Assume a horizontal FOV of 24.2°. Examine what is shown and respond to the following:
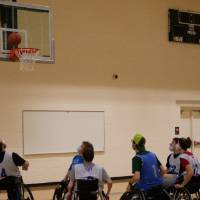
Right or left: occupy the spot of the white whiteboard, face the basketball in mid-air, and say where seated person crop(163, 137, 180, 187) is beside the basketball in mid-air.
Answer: left

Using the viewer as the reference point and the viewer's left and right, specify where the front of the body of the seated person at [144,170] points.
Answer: facing away from the viewer and to the left of the viewer

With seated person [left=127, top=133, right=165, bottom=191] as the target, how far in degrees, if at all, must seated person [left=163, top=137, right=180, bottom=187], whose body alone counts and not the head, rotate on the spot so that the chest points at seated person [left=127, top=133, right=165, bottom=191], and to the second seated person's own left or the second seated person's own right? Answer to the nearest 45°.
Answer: approximately 45° to the second seated person's own left

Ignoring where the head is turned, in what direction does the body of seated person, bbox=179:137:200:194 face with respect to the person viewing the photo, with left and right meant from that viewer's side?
facing away from the viewer and to the left of the viewer

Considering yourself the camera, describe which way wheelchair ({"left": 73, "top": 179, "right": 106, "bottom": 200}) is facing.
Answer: facing away from the viewer

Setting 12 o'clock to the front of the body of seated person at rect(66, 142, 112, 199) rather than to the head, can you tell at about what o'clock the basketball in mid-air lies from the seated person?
The basketball in mid-air is roughly at 11 o'clock from the seated person.

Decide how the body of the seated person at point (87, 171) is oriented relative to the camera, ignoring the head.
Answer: away from the camera
